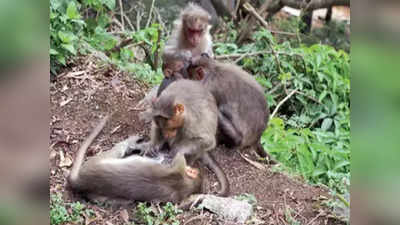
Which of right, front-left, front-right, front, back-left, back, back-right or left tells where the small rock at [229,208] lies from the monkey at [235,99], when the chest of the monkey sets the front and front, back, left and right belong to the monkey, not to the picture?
left

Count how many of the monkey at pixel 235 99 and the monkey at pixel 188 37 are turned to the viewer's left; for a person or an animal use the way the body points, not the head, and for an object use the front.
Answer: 1

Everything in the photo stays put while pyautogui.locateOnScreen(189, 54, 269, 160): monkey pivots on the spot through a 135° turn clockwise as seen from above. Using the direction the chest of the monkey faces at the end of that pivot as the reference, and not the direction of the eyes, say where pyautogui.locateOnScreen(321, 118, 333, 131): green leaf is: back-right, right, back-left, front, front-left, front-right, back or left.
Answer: front-right

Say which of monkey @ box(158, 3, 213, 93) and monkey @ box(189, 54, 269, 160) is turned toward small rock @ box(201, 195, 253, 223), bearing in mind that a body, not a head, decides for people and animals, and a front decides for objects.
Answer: monkey @ box(158, 3, 213, 93)

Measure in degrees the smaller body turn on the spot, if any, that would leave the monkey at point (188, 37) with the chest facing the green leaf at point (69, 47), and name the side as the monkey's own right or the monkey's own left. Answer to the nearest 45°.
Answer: approximately 45° to the monkey's own right

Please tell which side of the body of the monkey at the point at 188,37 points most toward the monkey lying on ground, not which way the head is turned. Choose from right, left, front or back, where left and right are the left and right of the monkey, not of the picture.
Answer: front

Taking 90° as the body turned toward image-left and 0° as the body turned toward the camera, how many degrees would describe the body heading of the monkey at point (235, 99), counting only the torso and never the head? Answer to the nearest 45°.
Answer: approximately 90°

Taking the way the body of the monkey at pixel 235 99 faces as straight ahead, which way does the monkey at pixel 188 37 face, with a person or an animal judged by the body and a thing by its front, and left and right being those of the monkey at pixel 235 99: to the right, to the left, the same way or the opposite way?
to the left

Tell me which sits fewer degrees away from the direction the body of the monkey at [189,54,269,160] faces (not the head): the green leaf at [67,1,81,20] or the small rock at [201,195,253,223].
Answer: the green leaf

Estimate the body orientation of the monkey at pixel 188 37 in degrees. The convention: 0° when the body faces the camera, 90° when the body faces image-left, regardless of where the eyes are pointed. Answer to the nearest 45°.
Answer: approximately 0°

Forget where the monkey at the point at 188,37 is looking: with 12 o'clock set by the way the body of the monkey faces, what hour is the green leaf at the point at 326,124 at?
The green leaf is roughly at 10 o'clock from the monkey.
